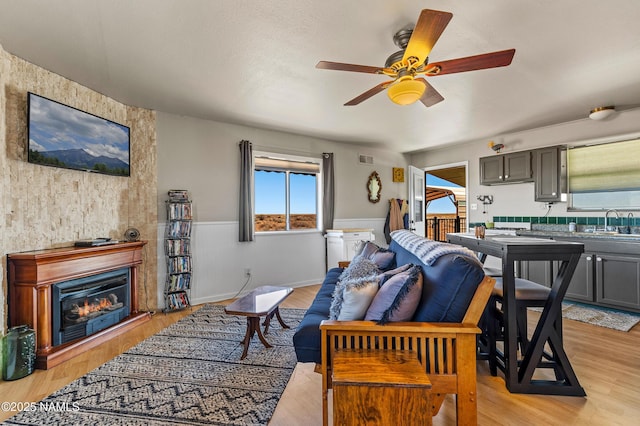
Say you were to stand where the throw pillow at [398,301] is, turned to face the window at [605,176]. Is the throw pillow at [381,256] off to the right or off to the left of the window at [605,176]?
left

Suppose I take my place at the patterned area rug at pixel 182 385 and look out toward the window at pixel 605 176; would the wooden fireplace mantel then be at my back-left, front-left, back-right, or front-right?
back-left

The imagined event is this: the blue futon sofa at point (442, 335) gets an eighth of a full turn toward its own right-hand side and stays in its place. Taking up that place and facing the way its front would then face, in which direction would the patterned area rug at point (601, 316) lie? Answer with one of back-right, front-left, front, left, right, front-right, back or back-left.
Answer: right

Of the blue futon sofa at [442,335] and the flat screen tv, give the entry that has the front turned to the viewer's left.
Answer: the blue futon sofa

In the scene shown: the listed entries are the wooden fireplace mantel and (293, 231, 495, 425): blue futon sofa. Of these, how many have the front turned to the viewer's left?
1

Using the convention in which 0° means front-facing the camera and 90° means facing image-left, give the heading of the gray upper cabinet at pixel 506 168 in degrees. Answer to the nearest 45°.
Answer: approximately 45°

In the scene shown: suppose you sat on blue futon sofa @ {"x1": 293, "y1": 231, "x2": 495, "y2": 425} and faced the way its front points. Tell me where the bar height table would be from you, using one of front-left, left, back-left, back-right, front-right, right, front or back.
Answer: back-right

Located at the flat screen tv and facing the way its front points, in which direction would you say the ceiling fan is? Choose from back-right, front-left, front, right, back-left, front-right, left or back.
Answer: front

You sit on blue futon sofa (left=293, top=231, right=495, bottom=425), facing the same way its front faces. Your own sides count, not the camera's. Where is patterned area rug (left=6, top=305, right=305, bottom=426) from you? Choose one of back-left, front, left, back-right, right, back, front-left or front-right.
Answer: front

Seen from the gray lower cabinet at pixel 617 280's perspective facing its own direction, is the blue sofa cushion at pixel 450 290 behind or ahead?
ahead

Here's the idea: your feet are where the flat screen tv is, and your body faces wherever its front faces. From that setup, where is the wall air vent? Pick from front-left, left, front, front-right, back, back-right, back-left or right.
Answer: front-left

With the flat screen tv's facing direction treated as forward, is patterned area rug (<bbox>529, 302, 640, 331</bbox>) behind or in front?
in front
